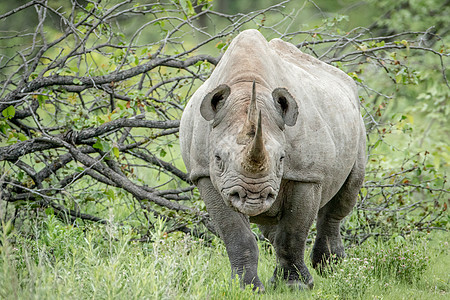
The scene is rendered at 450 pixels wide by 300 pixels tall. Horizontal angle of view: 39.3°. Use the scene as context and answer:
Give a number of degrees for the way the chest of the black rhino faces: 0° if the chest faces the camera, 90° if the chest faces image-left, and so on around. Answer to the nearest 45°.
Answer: approximately 0°
